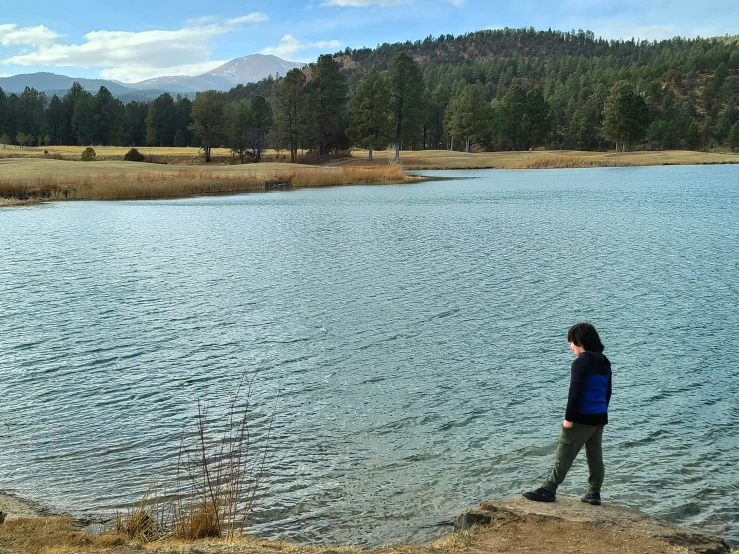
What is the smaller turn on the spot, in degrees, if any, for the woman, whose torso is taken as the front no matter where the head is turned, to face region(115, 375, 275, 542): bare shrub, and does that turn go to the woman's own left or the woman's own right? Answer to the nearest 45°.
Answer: approximately 45° to the woman's own left

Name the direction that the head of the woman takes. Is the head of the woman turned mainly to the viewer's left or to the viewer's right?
to the viewer's left

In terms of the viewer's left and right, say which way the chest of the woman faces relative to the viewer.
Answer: facing away from the viewer and to the left of the viewer
